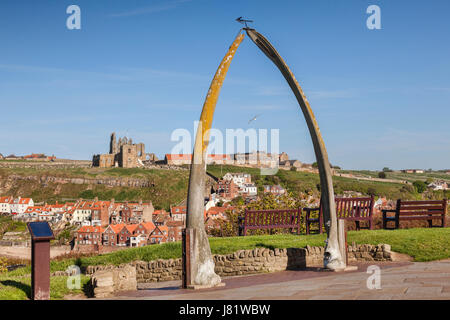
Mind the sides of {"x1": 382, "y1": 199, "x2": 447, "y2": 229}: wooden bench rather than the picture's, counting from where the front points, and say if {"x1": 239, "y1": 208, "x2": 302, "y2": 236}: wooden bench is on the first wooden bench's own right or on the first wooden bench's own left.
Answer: on the first wooden bench's own left

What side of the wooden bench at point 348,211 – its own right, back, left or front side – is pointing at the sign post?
left

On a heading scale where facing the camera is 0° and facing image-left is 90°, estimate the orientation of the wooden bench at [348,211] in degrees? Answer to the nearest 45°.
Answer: approximately 135°

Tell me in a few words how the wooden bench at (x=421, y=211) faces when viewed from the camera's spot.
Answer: facing away from the viewer and to the left of the viewer

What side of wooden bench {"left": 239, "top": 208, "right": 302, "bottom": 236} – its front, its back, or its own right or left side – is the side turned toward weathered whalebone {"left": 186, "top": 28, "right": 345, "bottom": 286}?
back

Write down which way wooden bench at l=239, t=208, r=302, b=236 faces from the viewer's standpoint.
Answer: facing away from the viewer

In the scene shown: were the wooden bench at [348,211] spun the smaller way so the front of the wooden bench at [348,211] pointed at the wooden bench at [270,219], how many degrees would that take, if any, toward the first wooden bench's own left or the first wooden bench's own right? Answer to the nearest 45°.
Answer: approximately 45° to the first wooden bench's own left

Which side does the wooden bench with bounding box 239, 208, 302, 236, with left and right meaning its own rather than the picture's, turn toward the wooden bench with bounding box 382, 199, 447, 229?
right

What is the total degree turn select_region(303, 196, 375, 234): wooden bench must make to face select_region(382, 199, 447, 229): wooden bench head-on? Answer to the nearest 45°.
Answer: approximately 135° to its right
